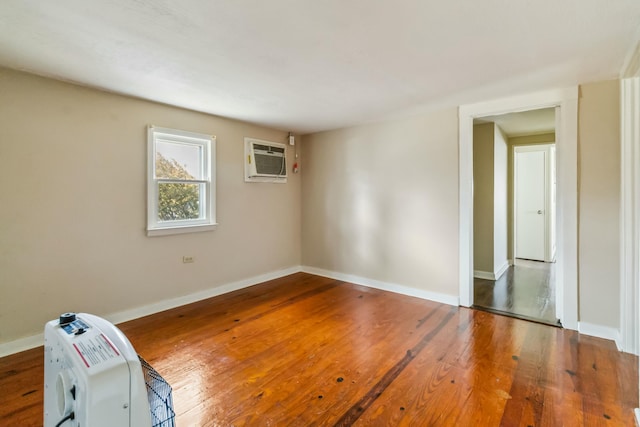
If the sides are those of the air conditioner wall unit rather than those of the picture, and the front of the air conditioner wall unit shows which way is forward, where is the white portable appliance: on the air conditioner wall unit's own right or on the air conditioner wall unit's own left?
on the air conditioner wall unit's own right

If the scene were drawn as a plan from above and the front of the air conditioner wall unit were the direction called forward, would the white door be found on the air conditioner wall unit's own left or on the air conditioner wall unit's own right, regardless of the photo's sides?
on the air conditioner wall unit's own left

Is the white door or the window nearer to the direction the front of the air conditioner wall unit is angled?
the white door

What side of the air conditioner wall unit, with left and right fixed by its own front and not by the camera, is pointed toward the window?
right

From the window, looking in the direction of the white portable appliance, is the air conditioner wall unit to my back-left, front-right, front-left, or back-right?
back-left

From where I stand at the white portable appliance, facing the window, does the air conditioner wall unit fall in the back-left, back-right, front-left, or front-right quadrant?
front-right

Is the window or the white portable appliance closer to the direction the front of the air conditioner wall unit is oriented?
the white portable appliance

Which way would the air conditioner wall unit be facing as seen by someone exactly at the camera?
facing the viewer and to the right of the viewer

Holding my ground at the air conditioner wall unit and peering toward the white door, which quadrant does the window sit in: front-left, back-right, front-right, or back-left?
back-right
